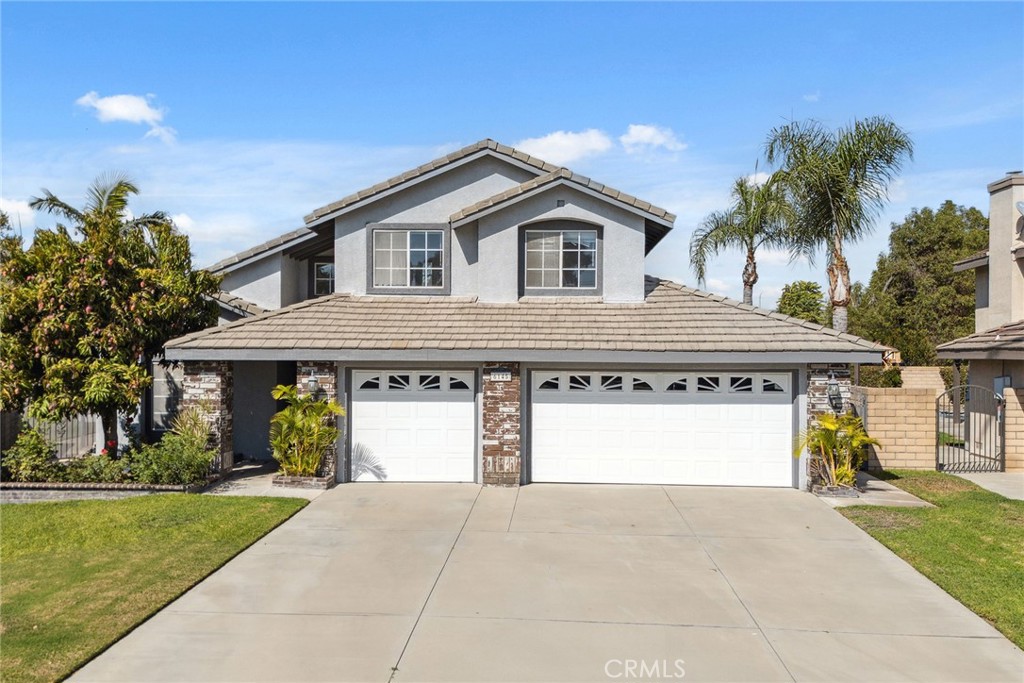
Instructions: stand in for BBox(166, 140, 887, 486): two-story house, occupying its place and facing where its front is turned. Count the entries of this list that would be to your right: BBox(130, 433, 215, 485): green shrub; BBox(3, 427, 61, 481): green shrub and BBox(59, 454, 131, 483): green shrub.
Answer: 3

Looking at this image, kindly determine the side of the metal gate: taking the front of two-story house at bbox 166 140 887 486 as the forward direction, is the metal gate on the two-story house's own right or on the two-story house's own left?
on the two-story house's own left

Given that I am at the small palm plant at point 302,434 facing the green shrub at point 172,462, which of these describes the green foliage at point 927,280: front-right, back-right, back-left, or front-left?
back-right

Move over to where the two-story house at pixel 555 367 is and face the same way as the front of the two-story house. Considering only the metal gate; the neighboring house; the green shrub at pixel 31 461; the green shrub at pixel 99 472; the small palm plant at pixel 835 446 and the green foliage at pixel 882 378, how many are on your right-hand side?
2

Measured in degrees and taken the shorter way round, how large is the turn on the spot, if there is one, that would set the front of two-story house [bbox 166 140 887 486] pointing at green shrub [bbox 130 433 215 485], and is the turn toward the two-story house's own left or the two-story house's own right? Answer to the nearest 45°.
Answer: approximately 90° to the two-story house's own right

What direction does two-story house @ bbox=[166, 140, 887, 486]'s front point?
toward the camera

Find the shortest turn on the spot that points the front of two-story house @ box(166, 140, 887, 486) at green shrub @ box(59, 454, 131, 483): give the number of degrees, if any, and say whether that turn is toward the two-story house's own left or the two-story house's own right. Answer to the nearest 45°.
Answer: approximately 90° to the two-story house's own right

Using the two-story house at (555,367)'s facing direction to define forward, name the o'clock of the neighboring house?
The neighboring house is roughly at 8 o'clock from the two-story house.

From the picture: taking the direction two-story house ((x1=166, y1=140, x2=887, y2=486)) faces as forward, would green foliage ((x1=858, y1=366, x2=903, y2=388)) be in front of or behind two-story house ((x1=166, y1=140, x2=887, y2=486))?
behind

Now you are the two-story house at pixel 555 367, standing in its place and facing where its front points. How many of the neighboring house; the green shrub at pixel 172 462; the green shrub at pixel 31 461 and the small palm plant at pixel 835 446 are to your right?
2

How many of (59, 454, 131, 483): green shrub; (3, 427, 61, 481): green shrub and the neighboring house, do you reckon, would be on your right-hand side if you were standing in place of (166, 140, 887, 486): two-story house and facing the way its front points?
2

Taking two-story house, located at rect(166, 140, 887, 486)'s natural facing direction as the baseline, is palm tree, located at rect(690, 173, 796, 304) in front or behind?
behind

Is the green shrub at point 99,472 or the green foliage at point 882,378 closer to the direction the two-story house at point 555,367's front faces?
the green shrub
